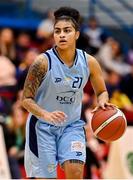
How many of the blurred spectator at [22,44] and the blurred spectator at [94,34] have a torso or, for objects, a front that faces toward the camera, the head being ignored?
2

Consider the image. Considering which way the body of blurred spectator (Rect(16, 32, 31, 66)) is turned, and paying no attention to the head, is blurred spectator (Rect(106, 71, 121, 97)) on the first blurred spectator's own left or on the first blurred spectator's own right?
on the first blurred spectator's own left

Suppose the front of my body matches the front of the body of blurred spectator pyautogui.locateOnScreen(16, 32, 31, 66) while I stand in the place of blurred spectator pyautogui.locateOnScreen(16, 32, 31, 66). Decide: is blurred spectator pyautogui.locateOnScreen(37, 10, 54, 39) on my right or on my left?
on my left

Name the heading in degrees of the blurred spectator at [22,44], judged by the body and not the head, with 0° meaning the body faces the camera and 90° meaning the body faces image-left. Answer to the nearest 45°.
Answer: approximately 0°

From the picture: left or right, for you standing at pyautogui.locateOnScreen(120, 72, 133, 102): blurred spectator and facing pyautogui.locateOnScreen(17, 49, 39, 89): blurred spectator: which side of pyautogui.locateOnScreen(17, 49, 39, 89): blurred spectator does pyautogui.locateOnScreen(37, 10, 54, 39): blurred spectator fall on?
right

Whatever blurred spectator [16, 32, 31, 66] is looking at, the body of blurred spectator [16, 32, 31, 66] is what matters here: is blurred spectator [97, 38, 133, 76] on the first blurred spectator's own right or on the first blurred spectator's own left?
on the first blurred spectator's own left

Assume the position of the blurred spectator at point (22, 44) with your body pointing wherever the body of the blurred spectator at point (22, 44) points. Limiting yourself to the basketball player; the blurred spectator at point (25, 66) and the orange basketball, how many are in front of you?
3
